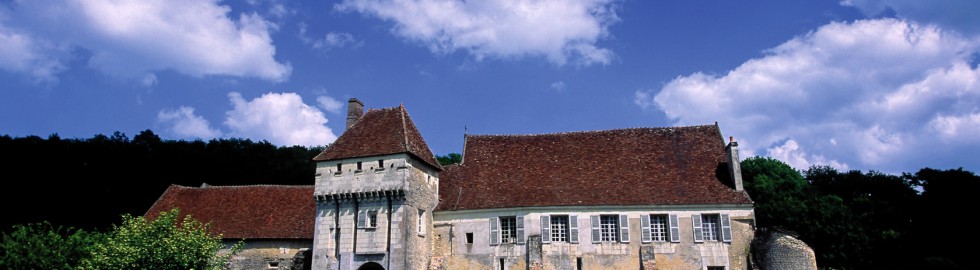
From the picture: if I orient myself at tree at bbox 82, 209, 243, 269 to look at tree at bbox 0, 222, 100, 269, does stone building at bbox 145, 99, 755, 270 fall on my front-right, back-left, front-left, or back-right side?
back-right

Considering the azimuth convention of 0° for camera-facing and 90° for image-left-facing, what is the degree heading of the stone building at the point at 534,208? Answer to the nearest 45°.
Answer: approximately 0°

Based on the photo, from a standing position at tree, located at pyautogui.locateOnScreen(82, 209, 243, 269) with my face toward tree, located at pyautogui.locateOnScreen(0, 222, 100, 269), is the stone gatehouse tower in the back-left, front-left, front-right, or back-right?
back-right

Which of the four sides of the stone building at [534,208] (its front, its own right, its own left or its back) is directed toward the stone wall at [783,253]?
left

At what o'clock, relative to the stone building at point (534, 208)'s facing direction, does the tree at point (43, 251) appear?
The tree is roughly at 3 o'clock from the stone building.

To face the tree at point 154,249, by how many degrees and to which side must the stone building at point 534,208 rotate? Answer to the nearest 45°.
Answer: approximately 90° to its right
